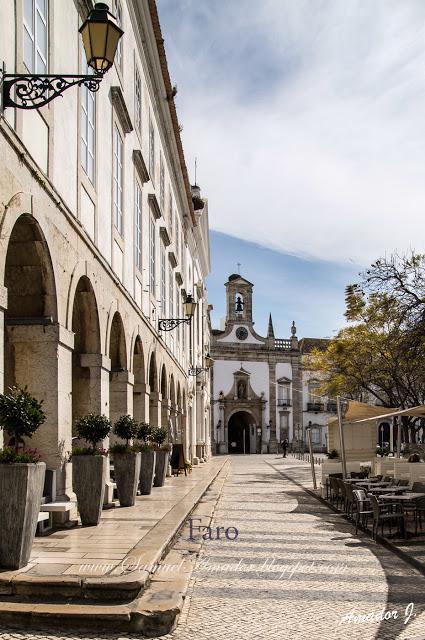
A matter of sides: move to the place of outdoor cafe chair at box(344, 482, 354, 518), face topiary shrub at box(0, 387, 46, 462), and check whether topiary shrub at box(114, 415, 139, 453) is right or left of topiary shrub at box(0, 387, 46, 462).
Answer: right

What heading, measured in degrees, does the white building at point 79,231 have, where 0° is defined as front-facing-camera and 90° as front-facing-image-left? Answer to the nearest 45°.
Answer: approximately 270°

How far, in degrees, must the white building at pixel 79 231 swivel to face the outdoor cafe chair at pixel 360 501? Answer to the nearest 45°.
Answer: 0° — it already faces it
